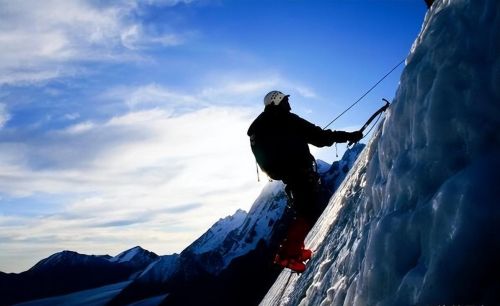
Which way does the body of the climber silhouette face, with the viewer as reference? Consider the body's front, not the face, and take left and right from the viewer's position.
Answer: facing to the right of the viewer
